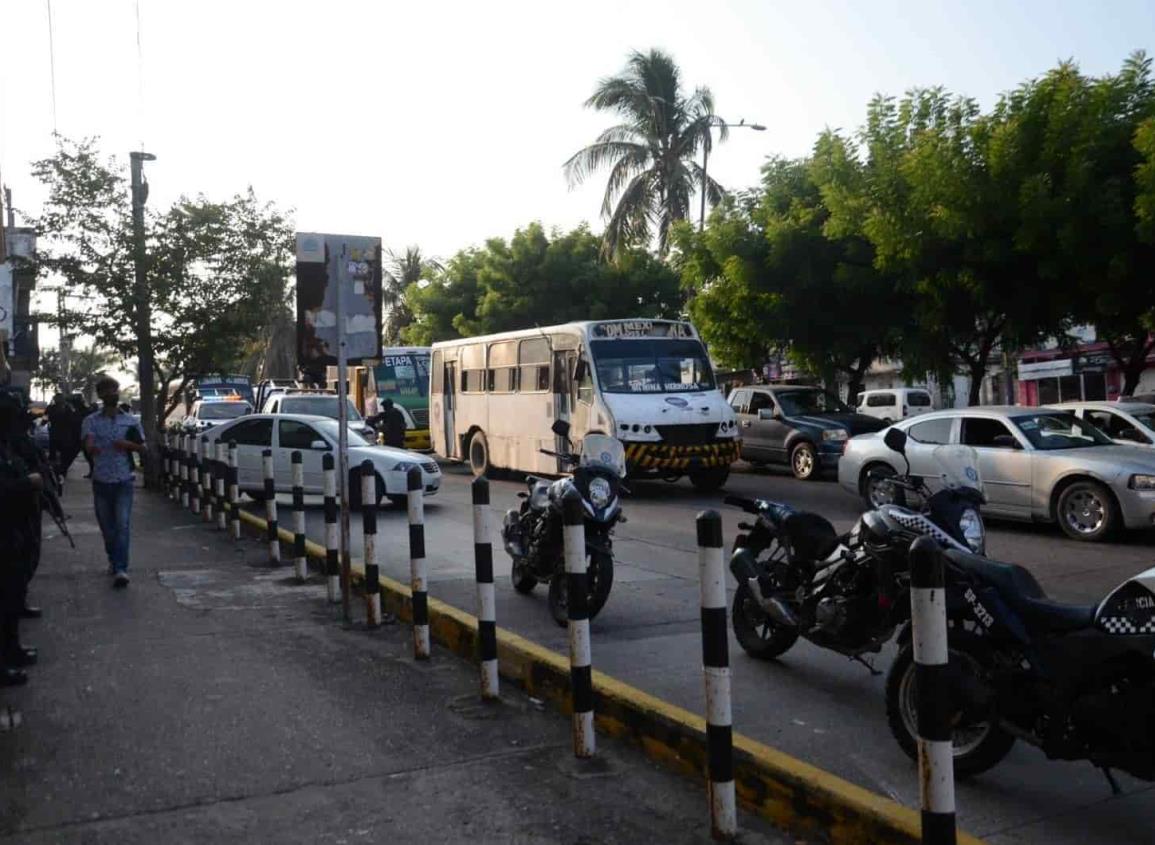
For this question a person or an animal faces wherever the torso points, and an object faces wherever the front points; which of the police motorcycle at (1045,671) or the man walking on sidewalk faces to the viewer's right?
the police motorcycle

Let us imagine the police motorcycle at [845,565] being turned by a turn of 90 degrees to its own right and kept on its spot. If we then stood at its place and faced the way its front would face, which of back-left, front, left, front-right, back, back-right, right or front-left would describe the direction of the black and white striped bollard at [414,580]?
front-right

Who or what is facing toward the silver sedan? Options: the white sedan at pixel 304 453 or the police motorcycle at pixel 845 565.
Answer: the white sedan

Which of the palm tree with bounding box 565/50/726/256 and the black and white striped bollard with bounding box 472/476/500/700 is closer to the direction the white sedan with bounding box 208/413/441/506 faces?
the black and white striped bollard

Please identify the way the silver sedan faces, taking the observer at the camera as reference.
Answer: facing the viewer and to the right of the viewer

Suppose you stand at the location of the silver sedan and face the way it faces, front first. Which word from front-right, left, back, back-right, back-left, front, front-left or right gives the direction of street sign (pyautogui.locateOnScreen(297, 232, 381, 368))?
right

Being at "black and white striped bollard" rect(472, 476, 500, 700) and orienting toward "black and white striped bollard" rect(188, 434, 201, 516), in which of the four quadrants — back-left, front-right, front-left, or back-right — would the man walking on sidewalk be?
front-left

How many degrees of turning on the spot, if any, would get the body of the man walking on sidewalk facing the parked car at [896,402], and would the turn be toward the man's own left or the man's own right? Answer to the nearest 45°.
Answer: approximately 135° to the man's own left

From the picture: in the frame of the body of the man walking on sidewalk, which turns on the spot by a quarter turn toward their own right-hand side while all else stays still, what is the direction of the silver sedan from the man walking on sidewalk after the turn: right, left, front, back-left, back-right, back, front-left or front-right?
back

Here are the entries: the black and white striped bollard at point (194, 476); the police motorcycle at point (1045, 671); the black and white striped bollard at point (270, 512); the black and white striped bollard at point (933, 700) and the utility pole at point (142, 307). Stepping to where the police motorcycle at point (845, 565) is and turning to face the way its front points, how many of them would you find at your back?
3

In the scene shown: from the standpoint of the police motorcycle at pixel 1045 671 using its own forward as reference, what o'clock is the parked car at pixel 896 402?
The parked car is roughly at 9 o'clock from the police motorcycle.

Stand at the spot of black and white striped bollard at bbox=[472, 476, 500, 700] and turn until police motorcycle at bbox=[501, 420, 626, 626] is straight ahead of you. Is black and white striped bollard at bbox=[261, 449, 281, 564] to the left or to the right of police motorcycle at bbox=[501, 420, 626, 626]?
left

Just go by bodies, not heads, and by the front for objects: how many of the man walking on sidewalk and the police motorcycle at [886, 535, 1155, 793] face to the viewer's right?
1

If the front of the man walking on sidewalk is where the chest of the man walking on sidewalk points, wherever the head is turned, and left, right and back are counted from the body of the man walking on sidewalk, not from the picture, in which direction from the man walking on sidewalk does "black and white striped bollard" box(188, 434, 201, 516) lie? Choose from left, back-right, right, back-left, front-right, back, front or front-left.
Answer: back

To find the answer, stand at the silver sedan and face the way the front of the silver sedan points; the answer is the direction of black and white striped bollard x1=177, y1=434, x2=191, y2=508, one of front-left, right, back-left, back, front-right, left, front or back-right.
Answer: back-right

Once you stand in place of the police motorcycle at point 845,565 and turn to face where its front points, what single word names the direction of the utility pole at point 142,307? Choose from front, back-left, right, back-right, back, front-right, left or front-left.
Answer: back

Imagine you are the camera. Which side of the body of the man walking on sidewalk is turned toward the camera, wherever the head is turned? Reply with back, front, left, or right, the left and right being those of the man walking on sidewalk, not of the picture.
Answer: front

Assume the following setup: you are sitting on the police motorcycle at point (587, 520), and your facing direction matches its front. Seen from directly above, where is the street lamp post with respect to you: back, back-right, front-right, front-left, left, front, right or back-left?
back-left
